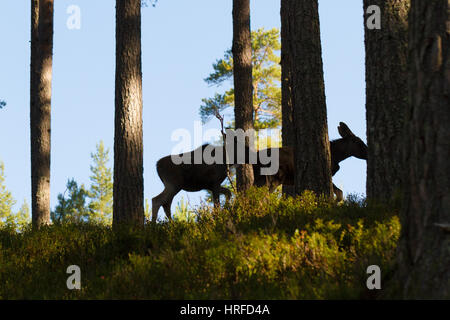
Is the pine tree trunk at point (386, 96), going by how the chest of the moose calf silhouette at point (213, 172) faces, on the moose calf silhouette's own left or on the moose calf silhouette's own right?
on the moose calf silhouette's own right

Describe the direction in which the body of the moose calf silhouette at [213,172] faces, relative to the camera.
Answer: to the viewer's right

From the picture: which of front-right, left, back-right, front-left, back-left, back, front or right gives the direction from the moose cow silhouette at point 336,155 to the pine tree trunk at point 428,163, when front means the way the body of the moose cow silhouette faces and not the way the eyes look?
right

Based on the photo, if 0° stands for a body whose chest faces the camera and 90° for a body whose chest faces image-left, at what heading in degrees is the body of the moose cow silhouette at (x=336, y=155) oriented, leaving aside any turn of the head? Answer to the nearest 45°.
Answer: approximately 270°

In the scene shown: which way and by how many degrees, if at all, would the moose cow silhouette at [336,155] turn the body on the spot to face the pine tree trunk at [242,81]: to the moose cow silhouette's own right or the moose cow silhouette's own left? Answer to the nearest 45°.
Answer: approximately 180°
